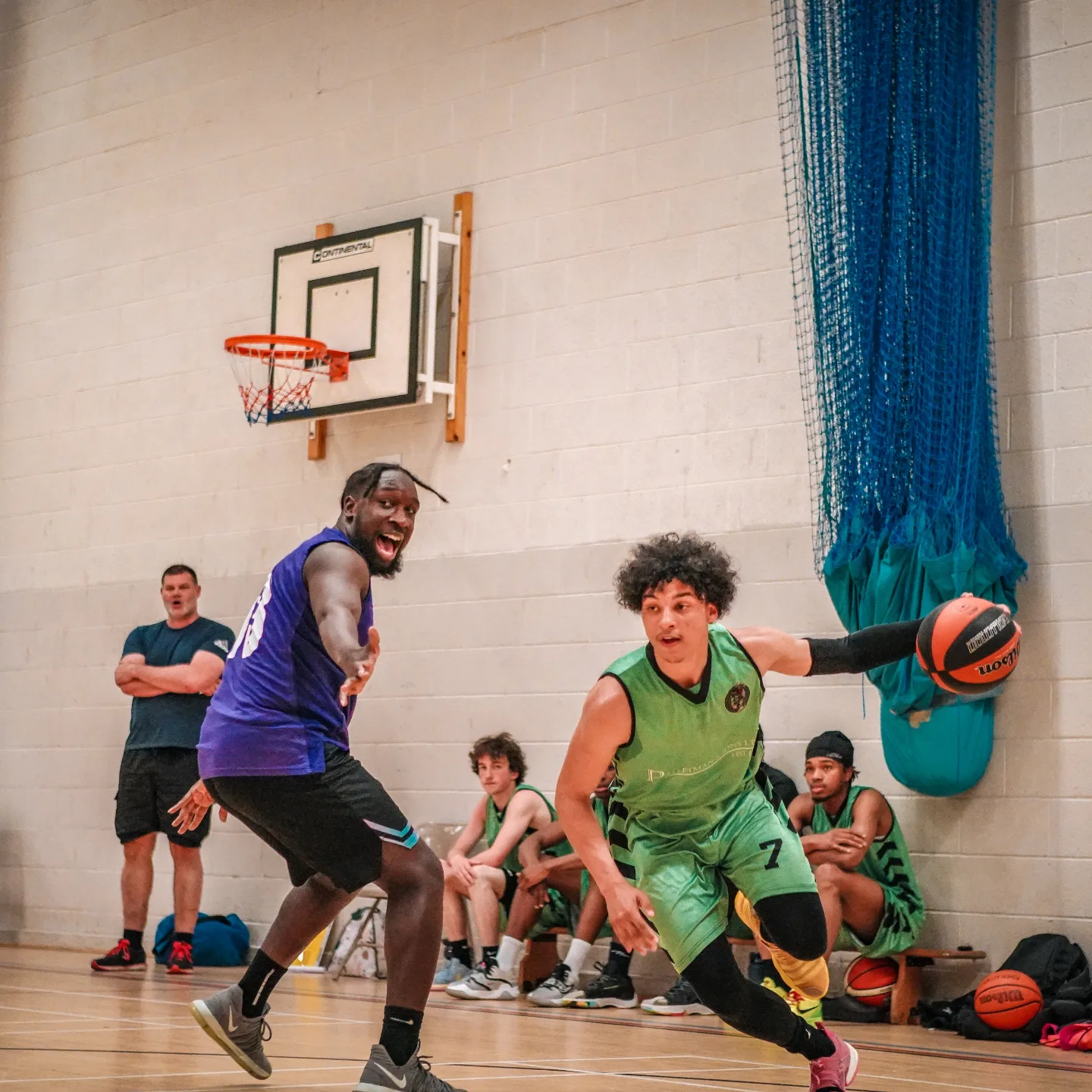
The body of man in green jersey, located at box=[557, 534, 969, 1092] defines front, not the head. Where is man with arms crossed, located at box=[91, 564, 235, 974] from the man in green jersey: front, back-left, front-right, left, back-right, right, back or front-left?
back-right

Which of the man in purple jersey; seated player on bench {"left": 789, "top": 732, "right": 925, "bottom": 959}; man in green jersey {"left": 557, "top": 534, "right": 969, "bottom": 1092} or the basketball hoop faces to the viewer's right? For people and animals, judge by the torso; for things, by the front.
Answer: the man in purple jersey

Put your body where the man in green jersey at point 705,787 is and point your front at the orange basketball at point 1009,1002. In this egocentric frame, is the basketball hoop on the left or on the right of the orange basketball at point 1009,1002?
left

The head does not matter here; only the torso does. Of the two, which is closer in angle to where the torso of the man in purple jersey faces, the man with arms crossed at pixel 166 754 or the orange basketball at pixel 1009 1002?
the orange basketball

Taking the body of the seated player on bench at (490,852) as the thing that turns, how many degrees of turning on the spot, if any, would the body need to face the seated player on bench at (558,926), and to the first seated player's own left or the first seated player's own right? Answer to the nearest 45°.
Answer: approximately 90° to the first seated player's own left

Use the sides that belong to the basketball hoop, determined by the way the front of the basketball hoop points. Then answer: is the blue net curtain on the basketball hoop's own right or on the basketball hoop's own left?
on the basketball hoop's own left

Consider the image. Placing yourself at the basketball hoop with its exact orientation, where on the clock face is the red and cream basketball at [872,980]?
The red and cream basketball is roughly at 9 o'clock from the basketball hoop.

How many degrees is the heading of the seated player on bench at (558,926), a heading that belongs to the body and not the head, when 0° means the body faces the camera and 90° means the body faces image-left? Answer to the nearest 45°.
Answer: approximately 45°

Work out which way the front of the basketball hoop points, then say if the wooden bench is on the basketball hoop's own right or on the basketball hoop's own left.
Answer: on the basketball hoop's own left

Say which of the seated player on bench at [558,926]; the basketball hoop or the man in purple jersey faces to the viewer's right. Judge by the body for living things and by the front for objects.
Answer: the man in purple jersey

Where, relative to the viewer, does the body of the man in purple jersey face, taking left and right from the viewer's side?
facing to the right of the viewer

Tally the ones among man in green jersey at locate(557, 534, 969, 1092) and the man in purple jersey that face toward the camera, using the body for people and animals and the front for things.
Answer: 1
